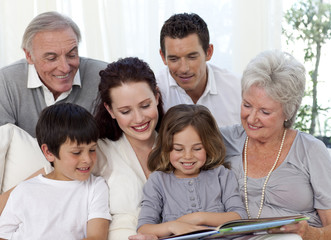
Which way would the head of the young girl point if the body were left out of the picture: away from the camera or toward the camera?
toward the camera

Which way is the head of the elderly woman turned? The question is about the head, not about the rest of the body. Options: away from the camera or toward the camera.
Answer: toward the camera

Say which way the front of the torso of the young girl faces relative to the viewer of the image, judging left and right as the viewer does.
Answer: facing the viewer

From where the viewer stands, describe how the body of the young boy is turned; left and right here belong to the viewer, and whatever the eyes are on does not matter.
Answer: facing the viewer and to the right of the viewer

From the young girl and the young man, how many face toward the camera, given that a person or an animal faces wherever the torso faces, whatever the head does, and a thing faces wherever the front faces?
2

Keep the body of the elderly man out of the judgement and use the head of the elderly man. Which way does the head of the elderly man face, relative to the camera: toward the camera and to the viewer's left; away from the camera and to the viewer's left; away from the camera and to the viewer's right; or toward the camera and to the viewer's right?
toward the camera and to the viewer's right

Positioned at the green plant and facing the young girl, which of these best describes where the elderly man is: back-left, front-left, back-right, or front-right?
front-right

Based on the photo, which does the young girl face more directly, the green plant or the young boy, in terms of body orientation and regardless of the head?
the young boy

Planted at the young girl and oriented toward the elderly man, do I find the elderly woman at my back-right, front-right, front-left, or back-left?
back-right

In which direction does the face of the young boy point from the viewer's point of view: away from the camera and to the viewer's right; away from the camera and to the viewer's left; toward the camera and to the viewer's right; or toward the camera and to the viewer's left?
toward the camera and to the viewer's right

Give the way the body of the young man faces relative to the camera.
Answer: toward the camera

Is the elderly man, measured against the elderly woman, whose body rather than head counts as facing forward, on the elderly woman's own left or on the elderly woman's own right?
on the elderly woman's own right

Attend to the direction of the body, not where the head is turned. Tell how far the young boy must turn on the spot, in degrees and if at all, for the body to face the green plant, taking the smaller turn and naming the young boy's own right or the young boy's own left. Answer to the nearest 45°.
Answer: approximately 90° to the young boy's own left

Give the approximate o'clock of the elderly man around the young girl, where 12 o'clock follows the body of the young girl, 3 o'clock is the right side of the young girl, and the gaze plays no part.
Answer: The elderly man is roughly at 4 o'clock from the young girl.

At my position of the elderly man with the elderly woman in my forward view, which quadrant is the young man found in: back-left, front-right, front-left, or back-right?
front-left
